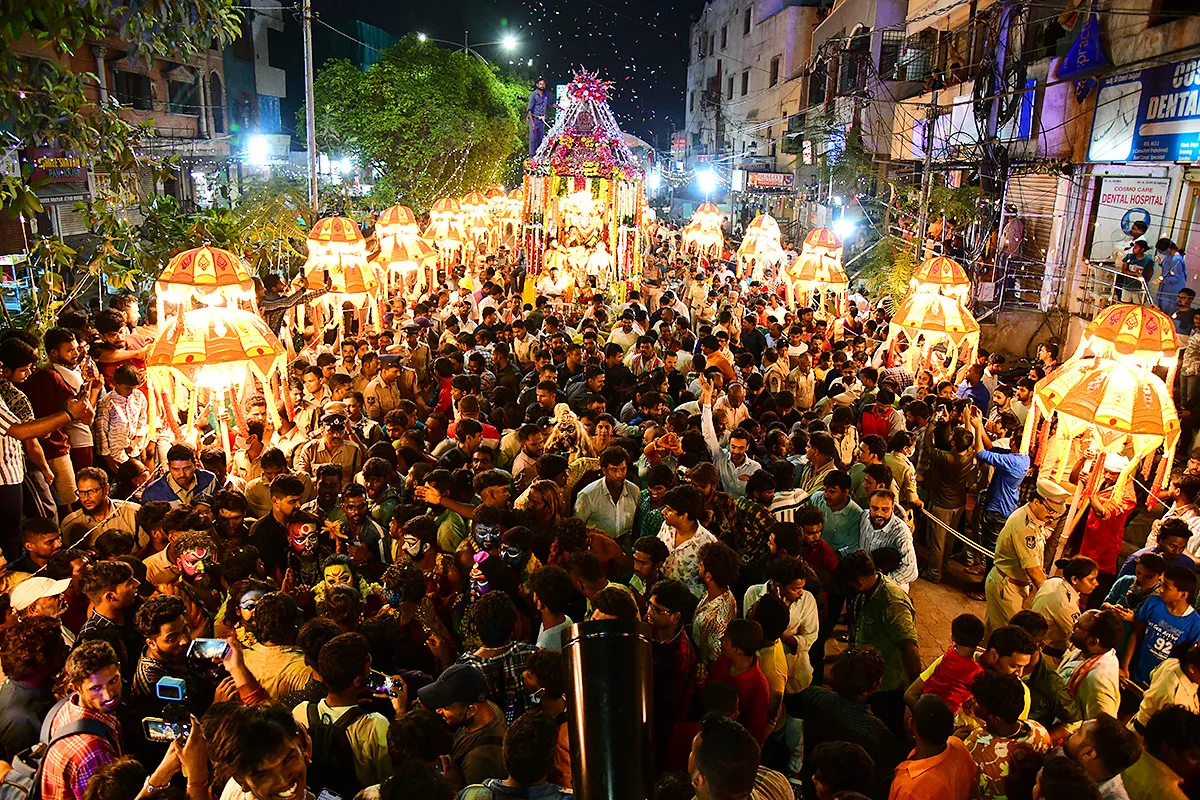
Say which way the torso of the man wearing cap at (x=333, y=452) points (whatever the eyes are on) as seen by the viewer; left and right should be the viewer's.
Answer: facing the viewer

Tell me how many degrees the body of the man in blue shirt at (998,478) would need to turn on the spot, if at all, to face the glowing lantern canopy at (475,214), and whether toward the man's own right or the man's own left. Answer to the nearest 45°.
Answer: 0° — they already face it

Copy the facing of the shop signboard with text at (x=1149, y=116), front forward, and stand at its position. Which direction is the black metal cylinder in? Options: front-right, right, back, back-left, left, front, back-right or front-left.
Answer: front-left

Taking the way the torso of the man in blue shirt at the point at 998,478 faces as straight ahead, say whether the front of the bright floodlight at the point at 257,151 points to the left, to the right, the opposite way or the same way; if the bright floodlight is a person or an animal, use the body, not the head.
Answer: the opposite way

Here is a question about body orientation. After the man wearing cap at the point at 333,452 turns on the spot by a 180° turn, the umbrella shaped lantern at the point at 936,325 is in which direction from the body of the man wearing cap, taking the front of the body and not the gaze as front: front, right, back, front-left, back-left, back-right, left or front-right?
right

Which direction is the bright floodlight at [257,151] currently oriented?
toward the camera

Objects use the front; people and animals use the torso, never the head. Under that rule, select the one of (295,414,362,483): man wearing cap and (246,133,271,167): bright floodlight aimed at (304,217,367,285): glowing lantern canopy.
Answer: the bright floodlight

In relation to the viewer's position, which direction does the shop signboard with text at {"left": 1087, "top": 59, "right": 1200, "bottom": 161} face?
facing the viewer and to the left of the viewer

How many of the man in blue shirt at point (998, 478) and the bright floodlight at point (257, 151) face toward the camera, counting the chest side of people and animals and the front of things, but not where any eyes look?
1

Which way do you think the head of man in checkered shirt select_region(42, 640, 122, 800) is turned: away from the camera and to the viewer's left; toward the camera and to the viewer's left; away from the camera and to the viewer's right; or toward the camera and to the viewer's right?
toward the camera and to the viewer's right

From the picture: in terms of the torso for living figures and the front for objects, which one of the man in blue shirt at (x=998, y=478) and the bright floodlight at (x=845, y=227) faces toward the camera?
the bright floodlight

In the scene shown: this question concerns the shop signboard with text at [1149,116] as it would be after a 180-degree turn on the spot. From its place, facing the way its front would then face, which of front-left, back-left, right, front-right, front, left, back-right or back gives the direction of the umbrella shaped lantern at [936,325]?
back-right

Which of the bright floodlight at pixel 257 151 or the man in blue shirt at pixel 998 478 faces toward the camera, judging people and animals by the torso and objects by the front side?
the bright floodlight

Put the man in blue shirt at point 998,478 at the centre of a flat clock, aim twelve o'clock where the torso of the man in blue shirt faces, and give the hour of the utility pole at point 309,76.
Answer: The utility pole is roughly at 11 o'clock from the man in blue shirt.

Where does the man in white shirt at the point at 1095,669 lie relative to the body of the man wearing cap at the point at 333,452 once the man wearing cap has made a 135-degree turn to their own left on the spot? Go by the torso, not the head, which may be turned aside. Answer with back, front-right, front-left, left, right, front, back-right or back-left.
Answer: right

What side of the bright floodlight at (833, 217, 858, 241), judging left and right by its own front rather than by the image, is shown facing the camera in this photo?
front

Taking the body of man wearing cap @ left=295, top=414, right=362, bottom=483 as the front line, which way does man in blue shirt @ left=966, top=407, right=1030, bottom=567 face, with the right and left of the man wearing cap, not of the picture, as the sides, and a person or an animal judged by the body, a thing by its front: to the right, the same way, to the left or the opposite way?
the opposite way

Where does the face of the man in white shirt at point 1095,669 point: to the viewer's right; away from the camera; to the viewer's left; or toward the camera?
to the viewer's left

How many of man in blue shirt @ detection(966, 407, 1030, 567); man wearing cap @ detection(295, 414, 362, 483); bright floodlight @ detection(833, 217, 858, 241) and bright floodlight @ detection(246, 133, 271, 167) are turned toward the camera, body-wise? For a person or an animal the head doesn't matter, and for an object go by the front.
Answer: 3
